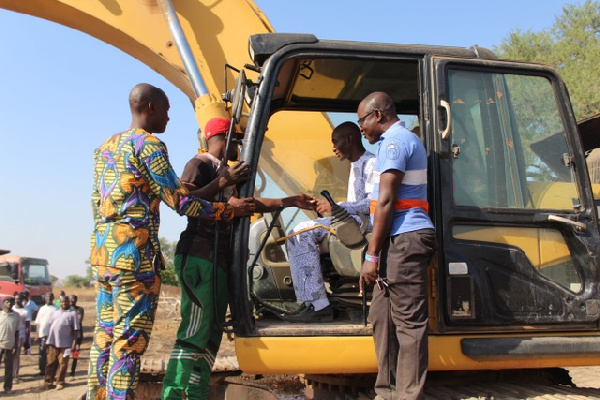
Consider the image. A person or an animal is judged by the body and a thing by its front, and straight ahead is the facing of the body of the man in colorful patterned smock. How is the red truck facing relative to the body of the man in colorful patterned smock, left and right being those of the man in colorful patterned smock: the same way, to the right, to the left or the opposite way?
to the right

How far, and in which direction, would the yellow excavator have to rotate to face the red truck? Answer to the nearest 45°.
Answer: approximately 45° to its right

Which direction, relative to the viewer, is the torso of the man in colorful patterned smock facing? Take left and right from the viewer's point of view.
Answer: facing away from the viewer and to the right of the viewer

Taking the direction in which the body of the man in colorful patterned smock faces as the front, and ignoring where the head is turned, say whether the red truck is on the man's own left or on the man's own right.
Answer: on the man's own left

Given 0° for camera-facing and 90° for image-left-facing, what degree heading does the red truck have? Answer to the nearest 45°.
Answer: approximately 315°

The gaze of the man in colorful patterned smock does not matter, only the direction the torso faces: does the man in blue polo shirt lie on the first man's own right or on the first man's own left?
on the first man's own right

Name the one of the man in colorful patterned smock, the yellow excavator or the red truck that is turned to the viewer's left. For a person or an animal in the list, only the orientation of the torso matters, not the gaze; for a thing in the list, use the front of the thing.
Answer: the yellow excavator

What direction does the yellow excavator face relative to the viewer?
to the viewer's left

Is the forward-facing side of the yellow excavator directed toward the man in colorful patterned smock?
yes

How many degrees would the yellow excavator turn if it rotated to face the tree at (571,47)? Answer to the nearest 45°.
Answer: approximately 135° to its right

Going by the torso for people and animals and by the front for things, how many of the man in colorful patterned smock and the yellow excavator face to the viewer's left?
1

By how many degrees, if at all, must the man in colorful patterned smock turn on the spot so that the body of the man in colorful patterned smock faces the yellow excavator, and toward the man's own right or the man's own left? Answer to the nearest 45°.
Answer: approximately 45° to the man's own right
